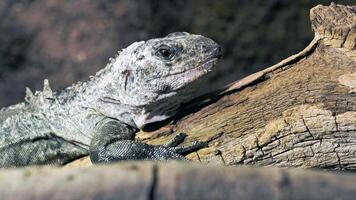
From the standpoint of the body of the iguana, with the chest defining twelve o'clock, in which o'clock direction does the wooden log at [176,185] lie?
The wooden log is roughly at 3 o'clock from the iguana.

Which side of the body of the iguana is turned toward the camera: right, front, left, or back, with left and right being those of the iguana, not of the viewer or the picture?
right
